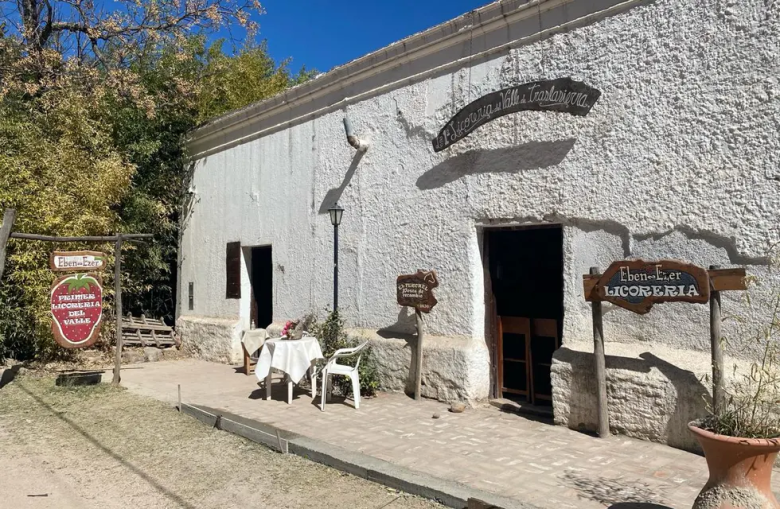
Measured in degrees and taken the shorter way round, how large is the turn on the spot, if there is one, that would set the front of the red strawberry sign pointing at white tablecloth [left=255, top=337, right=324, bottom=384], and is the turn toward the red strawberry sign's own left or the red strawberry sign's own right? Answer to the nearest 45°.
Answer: approximately 45° to the red strawberry sign's own left

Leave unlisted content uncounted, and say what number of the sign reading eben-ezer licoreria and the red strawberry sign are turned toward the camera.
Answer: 2

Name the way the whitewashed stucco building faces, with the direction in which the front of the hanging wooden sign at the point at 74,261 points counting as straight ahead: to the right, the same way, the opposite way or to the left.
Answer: to the right

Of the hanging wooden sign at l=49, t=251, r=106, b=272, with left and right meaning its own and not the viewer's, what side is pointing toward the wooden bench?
back

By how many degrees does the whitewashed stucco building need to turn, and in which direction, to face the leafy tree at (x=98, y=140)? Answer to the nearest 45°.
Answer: approximately 90° to its right

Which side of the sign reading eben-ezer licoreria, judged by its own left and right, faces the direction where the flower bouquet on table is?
right

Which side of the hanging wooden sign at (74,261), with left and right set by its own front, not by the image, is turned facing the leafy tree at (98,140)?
back

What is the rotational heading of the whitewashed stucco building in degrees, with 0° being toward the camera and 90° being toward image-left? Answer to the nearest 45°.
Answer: approximately 45°

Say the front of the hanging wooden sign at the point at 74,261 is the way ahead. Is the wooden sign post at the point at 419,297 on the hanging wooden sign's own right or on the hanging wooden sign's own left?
on the hanging wooden sign's own left

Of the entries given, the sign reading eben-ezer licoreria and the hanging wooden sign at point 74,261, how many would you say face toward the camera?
2
